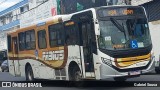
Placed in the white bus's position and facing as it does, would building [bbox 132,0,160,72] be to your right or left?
on your left
